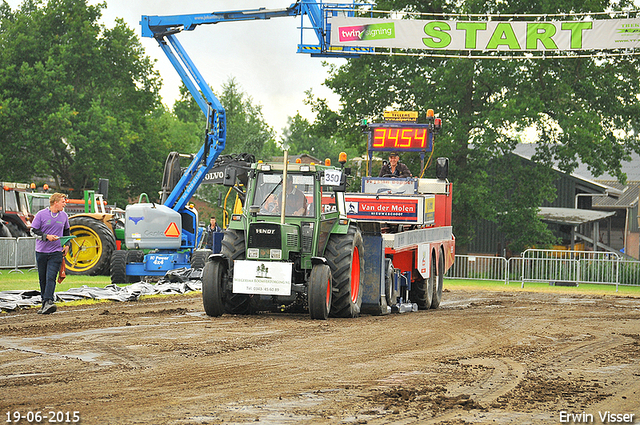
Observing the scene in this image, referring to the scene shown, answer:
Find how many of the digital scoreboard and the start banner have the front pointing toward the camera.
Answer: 2

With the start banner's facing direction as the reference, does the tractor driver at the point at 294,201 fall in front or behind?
in front

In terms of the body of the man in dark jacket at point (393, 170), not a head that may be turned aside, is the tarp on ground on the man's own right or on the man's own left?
on the man's own right

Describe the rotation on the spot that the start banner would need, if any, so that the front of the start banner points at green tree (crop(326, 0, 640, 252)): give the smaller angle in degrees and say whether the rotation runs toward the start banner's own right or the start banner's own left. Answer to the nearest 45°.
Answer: approximately 180°

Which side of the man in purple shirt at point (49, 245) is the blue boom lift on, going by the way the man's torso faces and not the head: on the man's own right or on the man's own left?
on the man's own left

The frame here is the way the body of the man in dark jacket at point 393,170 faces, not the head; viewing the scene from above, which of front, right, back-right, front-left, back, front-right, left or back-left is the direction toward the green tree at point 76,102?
back-right

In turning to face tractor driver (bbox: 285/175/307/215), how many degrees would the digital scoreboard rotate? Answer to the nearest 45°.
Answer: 0° — it already faces them

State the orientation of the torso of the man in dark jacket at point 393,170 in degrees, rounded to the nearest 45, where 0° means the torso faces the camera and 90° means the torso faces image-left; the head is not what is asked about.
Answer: approximately 0°

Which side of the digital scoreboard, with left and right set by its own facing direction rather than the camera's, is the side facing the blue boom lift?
right

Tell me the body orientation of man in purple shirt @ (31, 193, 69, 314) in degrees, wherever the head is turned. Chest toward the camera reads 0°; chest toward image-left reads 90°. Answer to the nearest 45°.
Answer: approximately 315°

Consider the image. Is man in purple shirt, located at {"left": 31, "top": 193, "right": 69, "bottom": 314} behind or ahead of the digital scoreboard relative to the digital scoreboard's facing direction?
ahead

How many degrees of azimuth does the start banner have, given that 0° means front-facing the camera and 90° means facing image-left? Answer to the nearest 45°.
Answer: approximately 0°
